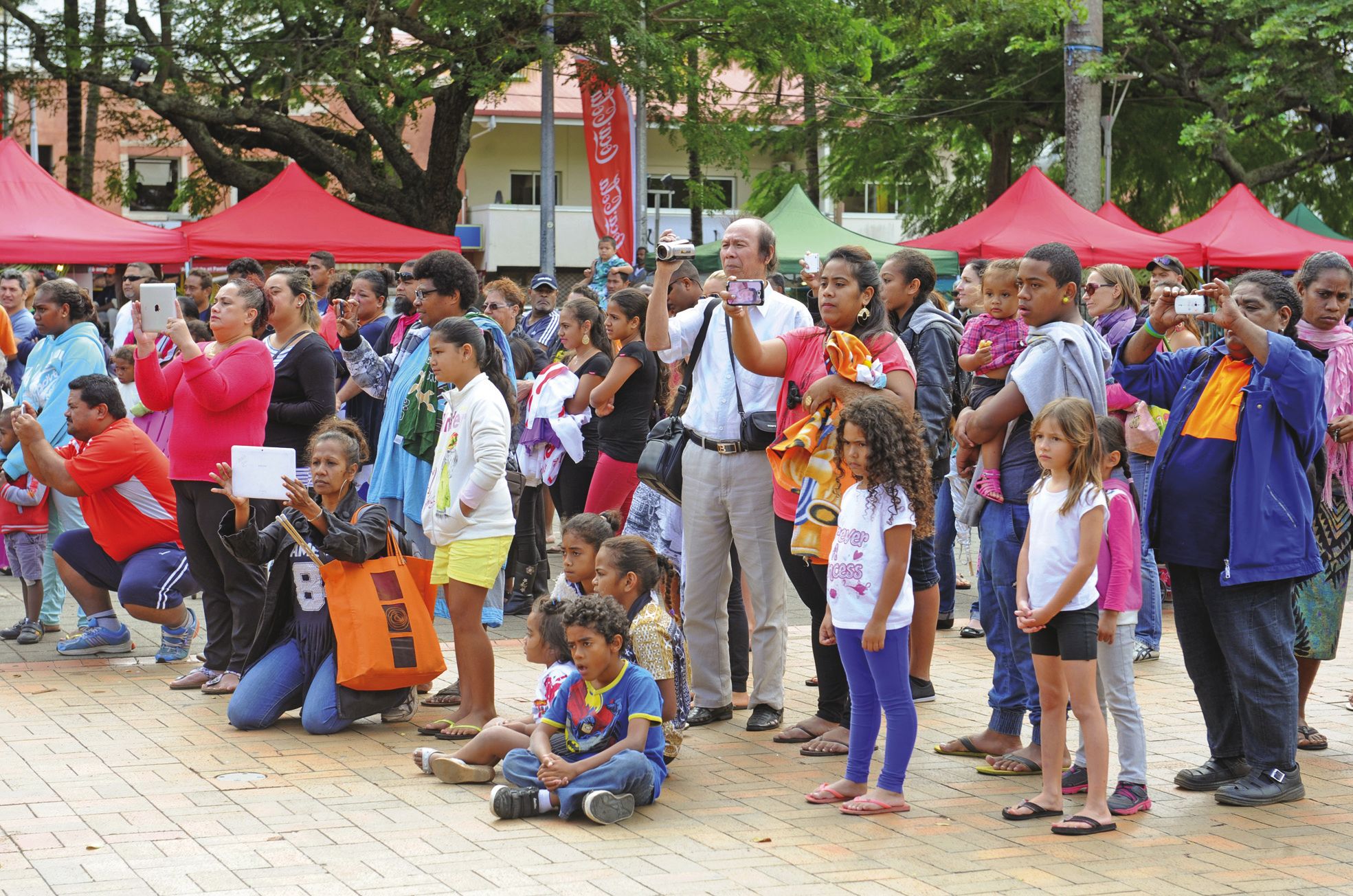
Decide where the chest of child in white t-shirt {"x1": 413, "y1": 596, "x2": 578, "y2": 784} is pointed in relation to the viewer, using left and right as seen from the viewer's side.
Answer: facing to the left of the viewer

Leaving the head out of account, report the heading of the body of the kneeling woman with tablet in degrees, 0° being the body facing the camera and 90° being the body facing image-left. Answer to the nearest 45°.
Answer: approximately 45°

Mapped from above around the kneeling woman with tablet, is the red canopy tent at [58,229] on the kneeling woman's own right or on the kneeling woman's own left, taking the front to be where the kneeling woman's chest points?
on the kneeling woman's own right

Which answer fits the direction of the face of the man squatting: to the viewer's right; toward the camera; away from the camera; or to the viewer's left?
to the viewer's left

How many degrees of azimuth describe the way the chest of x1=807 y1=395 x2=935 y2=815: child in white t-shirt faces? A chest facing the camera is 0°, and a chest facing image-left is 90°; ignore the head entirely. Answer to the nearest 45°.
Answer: approximately 45°

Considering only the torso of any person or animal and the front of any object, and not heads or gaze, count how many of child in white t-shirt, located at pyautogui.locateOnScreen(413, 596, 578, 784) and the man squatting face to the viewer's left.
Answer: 2

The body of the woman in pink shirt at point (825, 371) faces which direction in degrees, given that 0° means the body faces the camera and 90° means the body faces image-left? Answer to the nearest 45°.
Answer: approximately 45°

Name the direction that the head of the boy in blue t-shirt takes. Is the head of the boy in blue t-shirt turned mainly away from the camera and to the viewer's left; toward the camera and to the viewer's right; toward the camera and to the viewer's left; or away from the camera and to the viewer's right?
toward the camera and to the viewer's left

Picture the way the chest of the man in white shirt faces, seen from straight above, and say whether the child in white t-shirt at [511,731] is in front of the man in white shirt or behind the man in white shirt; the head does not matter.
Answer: in front

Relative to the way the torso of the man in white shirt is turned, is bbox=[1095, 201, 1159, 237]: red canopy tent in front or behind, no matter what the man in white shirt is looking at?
behind

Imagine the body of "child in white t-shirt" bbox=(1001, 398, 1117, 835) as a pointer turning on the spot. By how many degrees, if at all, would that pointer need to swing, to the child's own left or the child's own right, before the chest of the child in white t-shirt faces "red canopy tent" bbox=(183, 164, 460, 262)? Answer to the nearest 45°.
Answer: approximately 90° to the child's own right

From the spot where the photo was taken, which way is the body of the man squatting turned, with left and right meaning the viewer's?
facing to the left of the viewer
